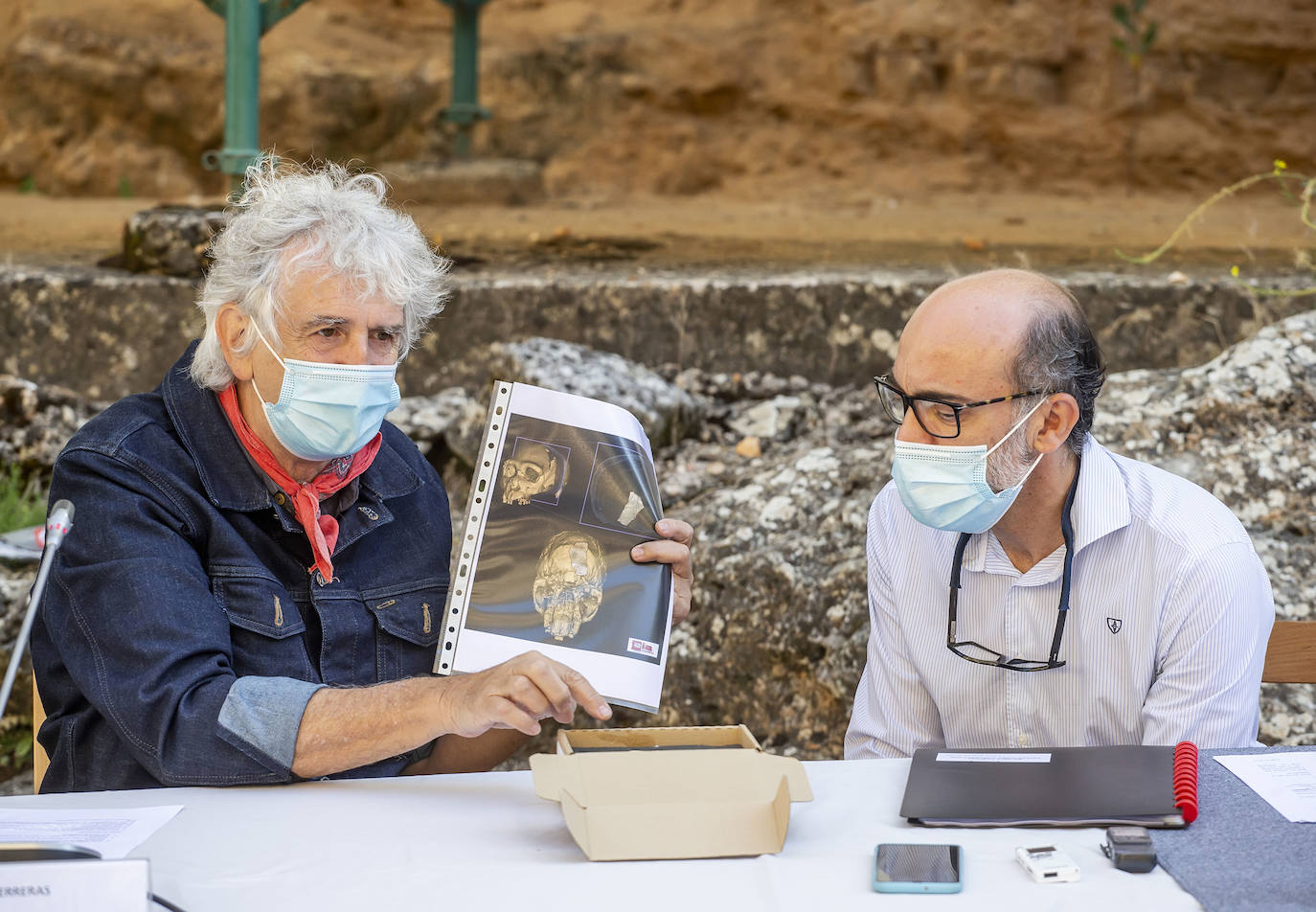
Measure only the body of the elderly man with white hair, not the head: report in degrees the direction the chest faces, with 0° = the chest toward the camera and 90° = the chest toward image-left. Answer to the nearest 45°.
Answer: approximately 315°

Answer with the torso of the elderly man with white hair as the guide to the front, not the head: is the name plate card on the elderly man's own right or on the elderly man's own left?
on the elderly man's own right

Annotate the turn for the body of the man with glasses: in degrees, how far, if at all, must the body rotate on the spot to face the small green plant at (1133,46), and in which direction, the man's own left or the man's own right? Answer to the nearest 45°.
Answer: approximately 135° to the man's own right

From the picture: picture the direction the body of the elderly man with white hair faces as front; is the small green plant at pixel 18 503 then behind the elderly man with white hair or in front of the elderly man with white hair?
behind

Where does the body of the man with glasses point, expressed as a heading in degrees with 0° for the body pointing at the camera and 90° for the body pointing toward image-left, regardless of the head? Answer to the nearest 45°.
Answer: approximately 45°

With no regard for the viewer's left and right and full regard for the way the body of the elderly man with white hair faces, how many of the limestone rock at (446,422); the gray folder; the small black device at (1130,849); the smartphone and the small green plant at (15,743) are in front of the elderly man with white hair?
3

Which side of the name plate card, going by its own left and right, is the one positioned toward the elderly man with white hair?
back

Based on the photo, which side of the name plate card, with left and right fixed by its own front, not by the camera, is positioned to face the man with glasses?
left

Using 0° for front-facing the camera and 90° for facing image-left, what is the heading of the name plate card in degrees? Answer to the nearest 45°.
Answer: approximately 0°

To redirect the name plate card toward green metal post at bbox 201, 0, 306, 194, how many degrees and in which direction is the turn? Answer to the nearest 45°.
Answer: approximately 180°

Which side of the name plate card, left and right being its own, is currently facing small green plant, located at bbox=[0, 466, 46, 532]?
back

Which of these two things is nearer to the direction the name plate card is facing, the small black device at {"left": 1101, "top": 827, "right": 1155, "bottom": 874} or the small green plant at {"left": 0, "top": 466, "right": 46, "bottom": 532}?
the small black device

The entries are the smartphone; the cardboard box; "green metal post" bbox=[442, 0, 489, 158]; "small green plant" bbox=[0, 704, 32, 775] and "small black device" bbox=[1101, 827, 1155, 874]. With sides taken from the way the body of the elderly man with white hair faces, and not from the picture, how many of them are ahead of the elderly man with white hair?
3

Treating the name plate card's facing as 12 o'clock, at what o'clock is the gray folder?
The gray folder is roughly at 9 o'clock from the name plate card.
